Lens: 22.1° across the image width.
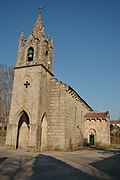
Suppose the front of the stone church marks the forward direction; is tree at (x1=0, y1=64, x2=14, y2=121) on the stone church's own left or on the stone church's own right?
on the stone church's own right

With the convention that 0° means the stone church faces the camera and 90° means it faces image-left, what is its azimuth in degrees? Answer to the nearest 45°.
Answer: approximately 45°
